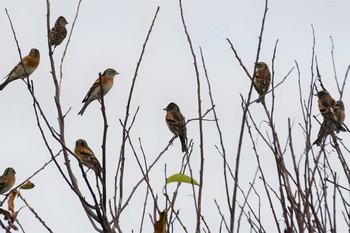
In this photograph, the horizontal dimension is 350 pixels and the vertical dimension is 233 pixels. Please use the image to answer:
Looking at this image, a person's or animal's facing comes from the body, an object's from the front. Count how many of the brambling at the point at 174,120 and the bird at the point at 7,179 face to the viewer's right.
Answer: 1

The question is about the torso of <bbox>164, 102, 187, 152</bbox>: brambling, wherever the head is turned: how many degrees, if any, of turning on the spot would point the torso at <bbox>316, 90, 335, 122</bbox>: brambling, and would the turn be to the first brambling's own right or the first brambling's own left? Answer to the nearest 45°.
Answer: approximately 180°

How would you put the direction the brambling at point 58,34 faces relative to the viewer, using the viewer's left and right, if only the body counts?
facing away from the viewer and to the right of the viewer

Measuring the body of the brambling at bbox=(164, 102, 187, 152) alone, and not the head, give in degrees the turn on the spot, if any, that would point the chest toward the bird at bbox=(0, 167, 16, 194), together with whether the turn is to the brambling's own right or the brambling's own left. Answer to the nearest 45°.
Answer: approximately 45° to the brambling's own left

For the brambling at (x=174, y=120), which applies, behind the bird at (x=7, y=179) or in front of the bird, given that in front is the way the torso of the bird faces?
in front

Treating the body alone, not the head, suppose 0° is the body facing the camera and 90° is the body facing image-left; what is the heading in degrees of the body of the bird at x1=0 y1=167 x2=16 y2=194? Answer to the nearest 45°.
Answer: approximately 270°

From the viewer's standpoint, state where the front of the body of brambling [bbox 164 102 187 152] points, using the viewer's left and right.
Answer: facing away from the viewer and to the left of the viewer

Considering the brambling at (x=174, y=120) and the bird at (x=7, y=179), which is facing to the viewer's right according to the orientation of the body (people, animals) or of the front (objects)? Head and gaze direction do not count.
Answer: the bird
